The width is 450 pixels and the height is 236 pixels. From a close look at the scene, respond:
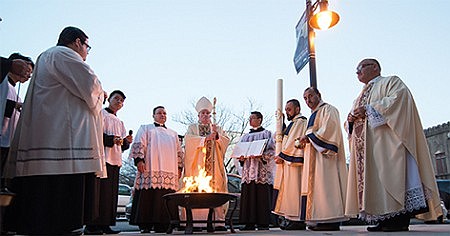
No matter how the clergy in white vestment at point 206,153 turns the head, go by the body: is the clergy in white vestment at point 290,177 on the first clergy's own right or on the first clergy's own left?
on the first clergy's own left

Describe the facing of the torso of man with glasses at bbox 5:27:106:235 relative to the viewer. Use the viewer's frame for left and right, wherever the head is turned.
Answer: facing away from the viewer and to the right of the viewer

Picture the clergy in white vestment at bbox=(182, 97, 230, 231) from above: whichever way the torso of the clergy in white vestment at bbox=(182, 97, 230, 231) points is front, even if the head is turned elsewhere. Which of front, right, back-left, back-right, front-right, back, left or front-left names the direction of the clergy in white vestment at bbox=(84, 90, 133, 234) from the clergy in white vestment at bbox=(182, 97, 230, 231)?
front-right

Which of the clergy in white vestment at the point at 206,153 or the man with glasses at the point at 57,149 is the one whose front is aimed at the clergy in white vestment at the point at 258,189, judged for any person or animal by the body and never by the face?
the man with glasses

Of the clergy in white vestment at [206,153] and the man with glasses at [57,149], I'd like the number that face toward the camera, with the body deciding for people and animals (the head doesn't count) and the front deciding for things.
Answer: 1

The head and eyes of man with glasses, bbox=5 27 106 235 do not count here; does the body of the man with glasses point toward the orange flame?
yes

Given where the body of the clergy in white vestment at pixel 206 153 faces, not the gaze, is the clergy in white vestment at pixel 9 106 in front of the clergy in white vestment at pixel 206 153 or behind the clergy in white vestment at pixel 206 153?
in front

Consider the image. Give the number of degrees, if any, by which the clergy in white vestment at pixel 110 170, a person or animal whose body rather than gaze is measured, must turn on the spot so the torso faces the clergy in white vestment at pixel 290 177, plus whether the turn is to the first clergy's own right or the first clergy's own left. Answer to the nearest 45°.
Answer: approximately 45° to the first clergy's own left

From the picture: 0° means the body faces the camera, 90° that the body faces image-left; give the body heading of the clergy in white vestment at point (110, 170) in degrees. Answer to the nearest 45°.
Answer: approximately 315°

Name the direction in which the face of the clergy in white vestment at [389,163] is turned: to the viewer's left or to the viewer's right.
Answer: to the viewer's left
